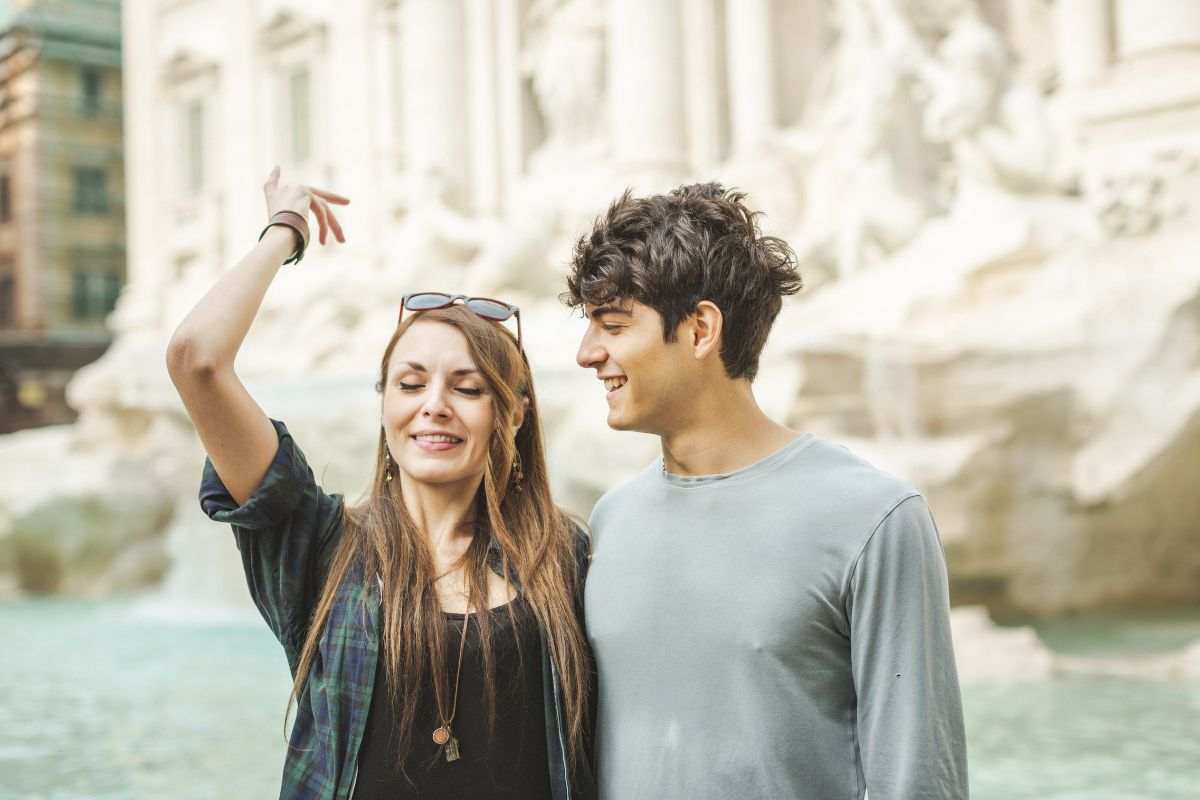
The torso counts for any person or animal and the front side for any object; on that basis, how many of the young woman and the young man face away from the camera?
0

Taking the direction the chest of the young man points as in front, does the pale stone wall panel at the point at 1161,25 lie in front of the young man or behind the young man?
behind

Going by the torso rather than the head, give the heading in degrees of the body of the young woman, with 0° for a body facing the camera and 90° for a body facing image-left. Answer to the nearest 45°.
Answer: approximately 0°

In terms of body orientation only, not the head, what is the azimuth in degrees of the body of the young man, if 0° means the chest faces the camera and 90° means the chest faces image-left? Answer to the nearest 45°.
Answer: approximately 45°

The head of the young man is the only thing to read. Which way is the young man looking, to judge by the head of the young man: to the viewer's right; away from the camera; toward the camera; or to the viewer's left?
to the viewer's left
